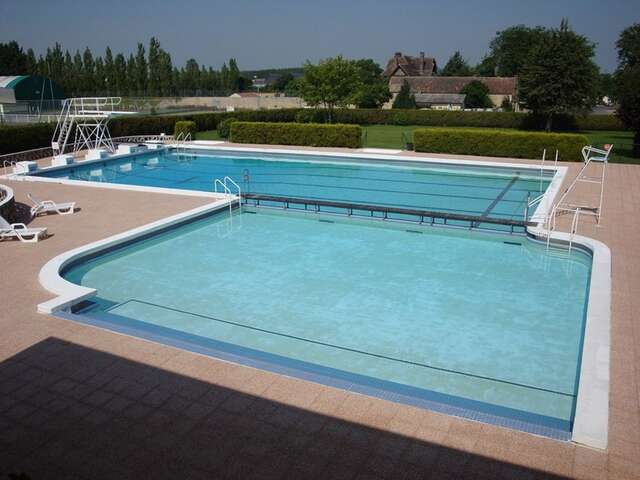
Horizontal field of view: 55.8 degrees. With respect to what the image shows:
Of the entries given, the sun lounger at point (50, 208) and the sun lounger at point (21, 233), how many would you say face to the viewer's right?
2

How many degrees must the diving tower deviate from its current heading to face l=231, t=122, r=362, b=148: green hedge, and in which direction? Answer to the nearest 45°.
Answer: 0° — it already faces it

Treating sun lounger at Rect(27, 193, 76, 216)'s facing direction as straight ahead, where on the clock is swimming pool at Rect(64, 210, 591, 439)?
The swimming pool is roughly at 2 o'clock from the sun lounger.

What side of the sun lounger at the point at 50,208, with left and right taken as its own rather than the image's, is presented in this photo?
right

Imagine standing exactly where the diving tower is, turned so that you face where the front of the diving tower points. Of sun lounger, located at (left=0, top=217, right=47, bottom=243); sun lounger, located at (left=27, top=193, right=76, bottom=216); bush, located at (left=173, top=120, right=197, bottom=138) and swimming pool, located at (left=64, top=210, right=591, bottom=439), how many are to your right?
3

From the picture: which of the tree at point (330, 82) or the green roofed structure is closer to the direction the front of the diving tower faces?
the tree

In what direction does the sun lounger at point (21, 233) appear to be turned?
to the viewer's right

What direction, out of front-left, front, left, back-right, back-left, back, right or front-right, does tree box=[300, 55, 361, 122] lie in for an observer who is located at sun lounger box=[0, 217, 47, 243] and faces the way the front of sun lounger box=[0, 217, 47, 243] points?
front-left

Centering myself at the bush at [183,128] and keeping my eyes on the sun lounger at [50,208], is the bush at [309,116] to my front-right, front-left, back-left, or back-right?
back-left

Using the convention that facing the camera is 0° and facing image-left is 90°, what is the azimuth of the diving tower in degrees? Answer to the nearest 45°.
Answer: approximately 270°

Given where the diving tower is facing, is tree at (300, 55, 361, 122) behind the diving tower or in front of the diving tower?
in front

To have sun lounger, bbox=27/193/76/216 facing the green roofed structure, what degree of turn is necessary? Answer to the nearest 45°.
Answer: approximately 90° to its left
